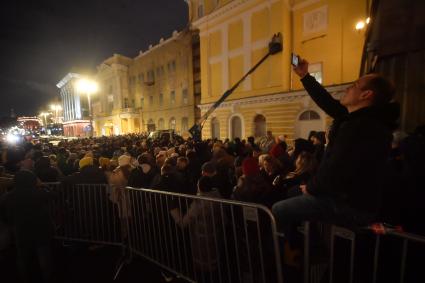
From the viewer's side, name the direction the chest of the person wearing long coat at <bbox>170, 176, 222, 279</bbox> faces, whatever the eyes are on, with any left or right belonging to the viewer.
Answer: facing away from the viewer and to the left of the viewer

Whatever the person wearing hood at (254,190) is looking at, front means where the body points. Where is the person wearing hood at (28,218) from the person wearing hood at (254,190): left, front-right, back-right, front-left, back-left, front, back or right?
left

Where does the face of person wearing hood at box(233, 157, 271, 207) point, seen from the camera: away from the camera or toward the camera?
away from the camera

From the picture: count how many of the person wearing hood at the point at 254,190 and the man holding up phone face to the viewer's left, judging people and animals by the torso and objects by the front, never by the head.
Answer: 1

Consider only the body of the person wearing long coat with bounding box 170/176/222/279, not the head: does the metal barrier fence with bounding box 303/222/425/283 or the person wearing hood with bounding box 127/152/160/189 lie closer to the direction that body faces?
the person wearing hood

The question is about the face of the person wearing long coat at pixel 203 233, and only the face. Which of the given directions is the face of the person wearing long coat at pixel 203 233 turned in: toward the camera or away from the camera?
away from the camera

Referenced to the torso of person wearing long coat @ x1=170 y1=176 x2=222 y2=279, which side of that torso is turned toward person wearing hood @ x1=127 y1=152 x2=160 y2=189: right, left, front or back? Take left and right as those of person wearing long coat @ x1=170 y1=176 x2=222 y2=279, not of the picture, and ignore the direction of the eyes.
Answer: front

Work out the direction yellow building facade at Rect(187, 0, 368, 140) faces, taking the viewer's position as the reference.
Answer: facing the viewer and to the left of the viewer

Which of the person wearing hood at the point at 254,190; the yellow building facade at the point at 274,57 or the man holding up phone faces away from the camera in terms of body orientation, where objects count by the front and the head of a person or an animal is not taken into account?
the person wearing hood

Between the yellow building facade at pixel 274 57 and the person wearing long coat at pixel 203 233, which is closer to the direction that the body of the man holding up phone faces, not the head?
the person wearing long coat

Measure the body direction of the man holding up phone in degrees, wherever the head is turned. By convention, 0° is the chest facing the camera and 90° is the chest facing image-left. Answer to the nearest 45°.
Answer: approximately 90°

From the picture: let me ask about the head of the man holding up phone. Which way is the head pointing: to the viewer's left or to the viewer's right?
to the viewer's left

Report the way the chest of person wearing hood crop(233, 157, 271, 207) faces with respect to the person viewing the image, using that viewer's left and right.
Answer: facing away from the viewer

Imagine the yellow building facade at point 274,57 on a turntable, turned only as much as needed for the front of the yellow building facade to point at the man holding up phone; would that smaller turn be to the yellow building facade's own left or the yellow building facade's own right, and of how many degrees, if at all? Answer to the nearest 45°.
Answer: approximately 45° to the yellow building facade's own left

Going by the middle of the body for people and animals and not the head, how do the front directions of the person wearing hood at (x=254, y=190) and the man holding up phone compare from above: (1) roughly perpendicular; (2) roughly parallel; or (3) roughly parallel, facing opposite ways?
roughly perpendicular
